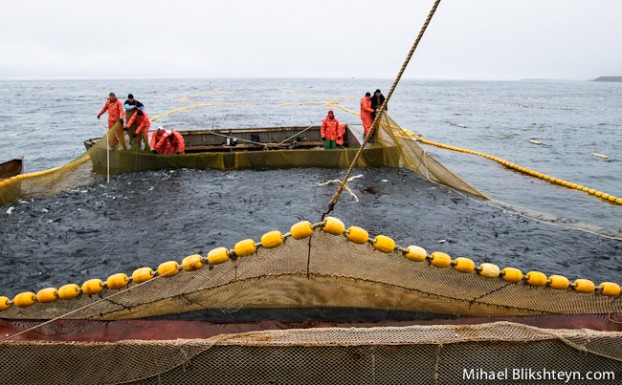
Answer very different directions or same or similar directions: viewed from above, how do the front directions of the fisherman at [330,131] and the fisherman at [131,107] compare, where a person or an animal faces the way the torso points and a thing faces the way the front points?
same or similar directions

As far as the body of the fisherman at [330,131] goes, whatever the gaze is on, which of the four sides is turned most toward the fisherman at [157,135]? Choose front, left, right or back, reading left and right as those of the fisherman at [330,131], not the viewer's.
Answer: right

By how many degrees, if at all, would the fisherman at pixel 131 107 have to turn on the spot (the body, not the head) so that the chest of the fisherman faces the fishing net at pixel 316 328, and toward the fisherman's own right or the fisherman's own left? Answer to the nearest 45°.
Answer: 0° — they already face it

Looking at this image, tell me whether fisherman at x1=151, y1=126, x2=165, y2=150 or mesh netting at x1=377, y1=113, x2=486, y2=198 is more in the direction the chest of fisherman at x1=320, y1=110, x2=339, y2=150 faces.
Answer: the mesh netting

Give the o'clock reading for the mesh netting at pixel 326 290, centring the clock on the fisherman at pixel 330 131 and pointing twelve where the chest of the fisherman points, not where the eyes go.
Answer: The mesh netting is roughly at 12 o'clock from the fisherman.

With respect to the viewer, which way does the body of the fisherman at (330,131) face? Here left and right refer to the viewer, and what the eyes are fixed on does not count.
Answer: facing the viewer

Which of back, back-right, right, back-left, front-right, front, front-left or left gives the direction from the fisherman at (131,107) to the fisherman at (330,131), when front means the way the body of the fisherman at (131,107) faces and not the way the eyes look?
left

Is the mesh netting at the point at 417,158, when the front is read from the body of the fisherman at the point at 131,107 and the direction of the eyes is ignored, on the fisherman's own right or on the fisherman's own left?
on the fisherman's own left

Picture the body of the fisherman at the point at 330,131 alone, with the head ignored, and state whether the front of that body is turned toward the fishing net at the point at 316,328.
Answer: yes

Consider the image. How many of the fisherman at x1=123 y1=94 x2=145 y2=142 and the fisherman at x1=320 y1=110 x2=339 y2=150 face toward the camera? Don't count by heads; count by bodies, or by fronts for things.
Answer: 2

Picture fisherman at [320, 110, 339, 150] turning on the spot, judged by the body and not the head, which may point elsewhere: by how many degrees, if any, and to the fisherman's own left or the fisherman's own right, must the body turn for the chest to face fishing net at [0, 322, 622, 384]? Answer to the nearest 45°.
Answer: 0° — they already face it

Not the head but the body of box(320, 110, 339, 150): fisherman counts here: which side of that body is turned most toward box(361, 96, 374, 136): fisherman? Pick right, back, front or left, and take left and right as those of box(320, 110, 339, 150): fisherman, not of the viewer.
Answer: left

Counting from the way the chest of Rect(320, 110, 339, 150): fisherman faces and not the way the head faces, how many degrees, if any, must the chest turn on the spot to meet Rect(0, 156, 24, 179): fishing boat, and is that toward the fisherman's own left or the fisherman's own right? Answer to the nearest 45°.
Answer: approximately 45° to the fisherman's own right

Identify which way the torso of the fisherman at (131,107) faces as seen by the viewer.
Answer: toward the camera

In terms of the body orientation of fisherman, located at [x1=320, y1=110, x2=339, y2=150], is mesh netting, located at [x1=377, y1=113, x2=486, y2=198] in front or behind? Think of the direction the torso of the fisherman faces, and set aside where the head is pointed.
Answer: in front
